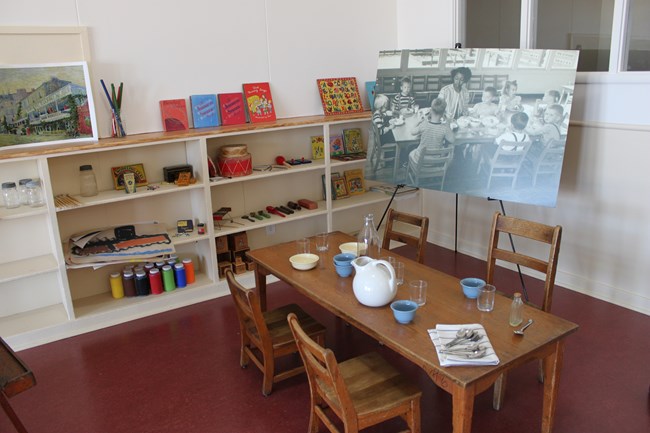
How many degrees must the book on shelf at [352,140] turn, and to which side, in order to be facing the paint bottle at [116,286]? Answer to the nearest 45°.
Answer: approximately 45° to its right

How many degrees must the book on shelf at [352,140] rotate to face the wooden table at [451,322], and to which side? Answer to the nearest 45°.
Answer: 0° — it already faces it

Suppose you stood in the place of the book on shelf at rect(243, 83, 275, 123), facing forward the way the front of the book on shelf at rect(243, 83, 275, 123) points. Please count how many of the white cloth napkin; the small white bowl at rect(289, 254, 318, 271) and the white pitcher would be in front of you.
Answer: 3

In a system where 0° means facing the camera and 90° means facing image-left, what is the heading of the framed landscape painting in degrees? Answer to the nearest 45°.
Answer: approximately 0°

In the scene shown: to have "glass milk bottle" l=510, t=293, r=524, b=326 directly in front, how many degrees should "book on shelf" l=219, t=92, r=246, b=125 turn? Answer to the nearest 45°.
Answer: approximately 45° to its left

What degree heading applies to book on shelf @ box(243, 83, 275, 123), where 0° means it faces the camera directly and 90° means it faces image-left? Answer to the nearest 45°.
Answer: approximately 0°
